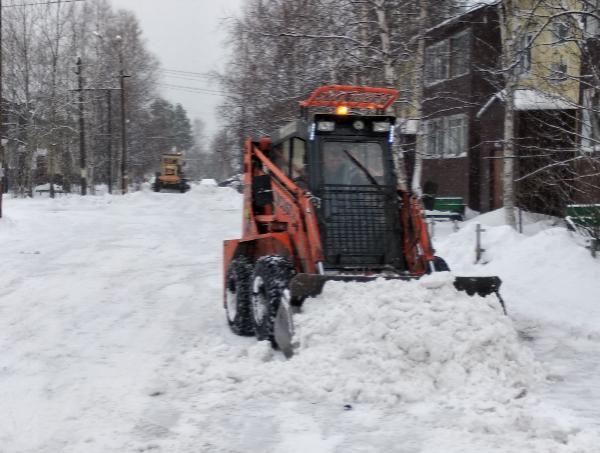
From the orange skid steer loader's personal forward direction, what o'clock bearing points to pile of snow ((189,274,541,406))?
The pile of snow is roughly at 1 o'clock from the orange skid steer loader.

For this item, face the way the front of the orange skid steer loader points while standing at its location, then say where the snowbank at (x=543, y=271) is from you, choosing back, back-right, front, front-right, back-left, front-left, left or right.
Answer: left

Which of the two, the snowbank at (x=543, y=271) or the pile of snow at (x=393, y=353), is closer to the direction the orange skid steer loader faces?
the pile of snow

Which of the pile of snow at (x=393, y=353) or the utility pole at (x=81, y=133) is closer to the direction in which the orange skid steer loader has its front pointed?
the pile of snow

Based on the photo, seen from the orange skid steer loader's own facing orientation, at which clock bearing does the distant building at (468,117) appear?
The distant building is roughly at 8 o'clock from the orange skid steer loader.

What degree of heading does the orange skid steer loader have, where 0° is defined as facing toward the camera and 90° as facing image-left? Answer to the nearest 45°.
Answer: approximately 315°

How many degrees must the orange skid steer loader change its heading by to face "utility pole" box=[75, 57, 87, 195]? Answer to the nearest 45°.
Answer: approximately 180°

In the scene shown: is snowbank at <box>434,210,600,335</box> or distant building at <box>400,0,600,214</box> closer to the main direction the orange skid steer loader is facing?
the snowbank
